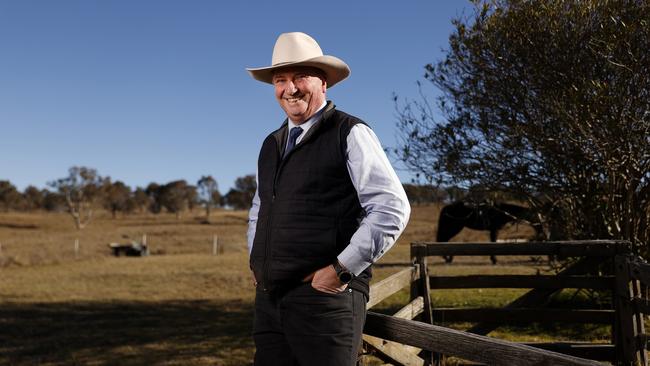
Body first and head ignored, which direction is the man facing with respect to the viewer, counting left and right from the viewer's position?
facing the viewer and to the left of the viewer

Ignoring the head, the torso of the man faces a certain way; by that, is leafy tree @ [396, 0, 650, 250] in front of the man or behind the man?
behind

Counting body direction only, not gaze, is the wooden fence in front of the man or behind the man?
behind

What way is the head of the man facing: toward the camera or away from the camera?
toward the camera
